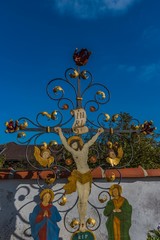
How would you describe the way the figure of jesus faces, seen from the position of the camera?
facing the viewer

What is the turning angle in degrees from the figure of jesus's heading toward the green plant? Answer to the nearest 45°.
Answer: approximately 135° to its left
